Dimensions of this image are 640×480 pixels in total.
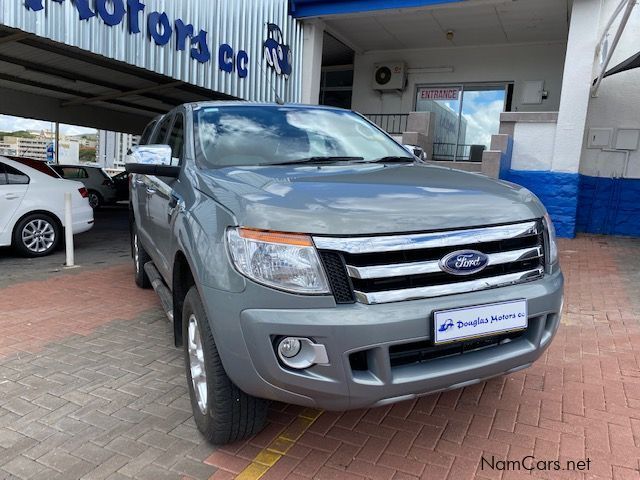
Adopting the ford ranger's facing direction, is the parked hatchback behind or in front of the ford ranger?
behind

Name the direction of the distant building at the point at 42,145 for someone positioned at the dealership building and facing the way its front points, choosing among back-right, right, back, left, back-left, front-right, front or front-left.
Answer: back-right

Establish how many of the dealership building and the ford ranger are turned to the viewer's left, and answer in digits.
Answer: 0

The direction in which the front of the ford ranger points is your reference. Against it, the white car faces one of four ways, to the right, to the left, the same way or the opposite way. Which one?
to the right

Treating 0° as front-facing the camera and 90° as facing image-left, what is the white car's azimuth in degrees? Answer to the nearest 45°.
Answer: approximately 90°

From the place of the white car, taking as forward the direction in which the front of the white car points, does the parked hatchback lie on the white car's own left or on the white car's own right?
on the white car's own right

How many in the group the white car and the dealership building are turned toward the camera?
1

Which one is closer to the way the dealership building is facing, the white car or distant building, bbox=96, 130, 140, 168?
the white car

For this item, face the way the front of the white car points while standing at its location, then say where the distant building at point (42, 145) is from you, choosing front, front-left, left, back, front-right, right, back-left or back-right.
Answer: right
